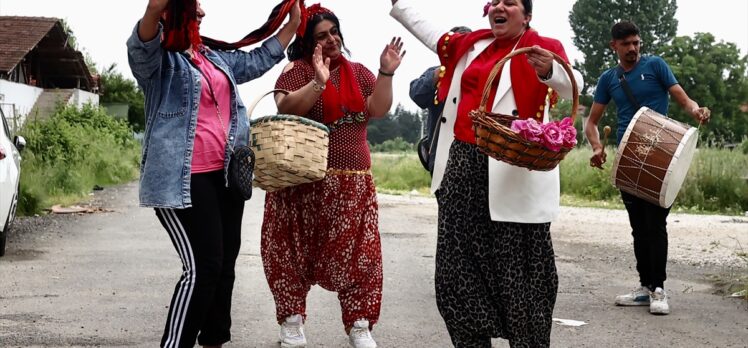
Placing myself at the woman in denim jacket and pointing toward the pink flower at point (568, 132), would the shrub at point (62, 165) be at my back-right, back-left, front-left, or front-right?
back-left

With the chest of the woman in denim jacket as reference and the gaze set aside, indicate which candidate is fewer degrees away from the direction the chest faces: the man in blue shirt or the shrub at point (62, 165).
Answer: the man in blue shirt

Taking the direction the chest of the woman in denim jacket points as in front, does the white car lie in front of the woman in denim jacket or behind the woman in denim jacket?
behind

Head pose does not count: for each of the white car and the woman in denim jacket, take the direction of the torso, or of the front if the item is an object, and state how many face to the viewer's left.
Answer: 0

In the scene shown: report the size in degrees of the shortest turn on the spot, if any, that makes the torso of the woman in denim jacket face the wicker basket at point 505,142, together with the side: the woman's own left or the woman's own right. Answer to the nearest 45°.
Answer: approximately 45° to the woman's own left

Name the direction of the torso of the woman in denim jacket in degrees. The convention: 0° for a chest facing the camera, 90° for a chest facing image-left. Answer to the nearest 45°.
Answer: approximately 315°

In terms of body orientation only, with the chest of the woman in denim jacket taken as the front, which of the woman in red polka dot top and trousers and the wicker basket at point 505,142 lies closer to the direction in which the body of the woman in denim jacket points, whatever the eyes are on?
the wicker basket
